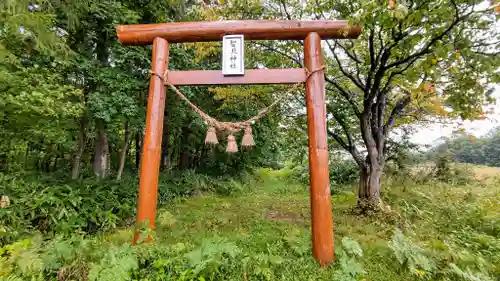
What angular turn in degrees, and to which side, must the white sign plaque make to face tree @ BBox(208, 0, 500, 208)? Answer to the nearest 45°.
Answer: approximately 90° to its left

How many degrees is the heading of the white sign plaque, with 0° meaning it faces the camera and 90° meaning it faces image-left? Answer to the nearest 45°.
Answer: approximately 0°
